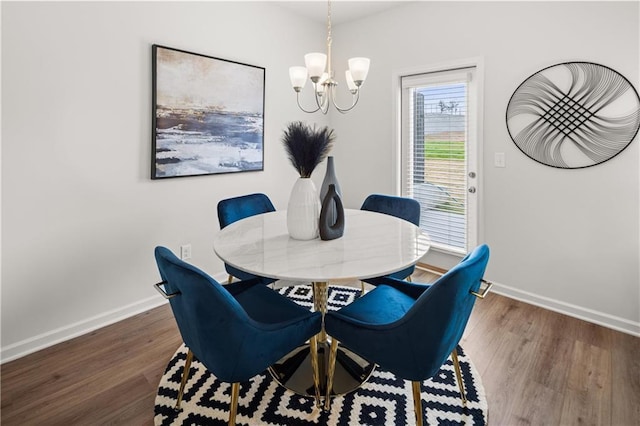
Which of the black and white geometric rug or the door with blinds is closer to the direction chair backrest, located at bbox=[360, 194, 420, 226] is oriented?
the black and white geometric rug

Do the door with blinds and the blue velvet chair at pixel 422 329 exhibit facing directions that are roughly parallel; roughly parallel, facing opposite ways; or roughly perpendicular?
roughly perpendicular

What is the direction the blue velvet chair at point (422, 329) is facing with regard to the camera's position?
facing away from the viewer and to the left of the viewer

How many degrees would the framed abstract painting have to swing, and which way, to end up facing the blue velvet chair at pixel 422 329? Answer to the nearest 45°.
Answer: approximately 45° to its right

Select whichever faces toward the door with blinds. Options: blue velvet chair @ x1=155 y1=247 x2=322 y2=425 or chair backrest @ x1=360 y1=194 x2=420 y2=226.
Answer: the blue velvet chair

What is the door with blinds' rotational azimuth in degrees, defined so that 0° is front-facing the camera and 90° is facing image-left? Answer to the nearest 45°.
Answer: approximately 45°

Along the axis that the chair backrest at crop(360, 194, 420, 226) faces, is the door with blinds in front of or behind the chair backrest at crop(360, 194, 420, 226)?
behind

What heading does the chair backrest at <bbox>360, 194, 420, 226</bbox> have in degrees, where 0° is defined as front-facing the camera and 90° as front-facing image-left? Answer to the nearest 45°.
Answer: approximately 45°

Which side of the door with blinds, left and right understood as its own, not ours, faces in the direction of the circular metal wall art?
left

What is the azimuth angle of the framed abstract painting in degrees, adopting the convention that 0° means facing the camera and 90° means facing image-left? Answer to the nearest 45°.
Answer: approximately 315°

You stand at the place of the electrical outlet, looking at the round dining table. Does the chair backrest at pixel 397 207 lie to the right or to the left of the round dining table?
left

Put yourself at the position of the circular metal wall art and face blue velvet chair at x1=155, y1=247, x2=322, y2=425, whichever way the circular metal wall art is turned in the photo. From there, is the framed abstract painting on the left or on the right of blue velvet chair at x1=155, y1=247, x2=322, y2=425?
right
